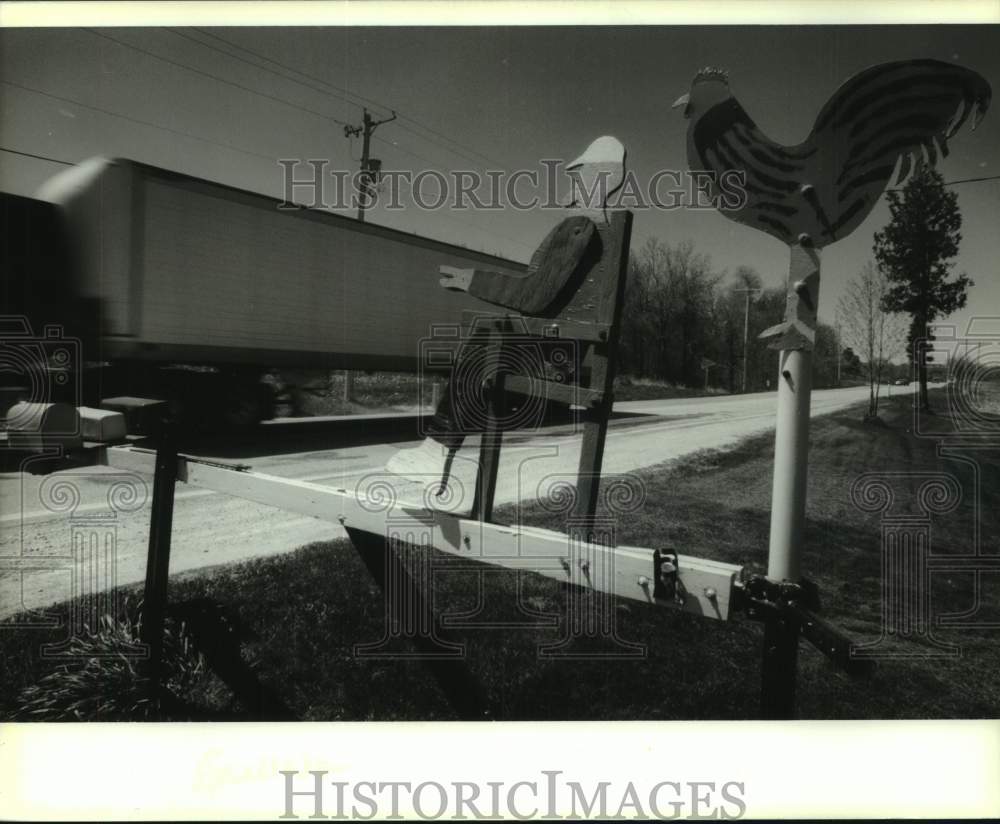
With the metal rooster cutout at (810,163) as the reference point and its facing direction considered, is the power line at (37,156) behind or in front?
in front

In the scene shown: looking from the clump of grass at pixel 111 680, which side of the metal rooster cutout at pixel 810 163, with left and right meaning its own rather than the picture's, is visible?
front

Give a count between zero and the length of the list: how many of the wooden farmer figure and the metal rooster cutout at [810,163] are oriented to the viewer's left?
2

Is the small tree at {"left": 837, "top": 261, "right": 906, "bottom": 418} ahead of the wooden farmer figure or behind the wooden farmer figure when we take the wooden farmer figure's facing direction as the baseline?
behind

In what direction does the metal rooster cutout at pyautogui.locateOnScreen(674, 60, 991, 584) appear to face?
to the viewer's left

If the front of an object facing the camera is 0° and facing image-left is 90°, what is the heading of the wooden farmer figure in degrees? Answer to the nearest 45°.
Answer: approximately 90°
